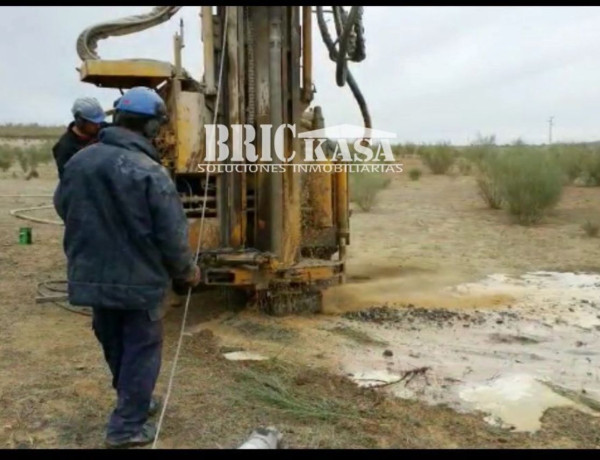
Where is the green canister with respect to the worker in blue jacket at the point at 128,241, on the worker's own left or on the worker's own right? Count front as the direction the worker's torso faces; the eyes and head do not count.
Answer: on the worker's own left

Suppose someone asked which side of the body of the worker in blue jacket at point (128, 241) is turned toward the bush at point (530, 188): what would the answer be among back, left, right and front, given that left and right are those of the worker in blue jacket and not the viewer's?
front

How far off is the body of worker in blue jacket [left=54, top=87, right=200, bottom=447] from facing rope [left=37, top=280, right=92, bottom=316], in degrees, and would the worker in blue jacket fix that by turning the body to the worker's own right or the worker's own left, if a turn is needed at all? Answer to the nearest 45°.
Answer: approximately 45° to the worker's own left

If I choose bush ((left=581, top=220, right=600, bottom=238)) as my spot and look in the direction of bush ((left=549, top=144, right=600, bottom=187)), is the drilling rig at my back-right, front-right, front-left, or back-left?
back-left

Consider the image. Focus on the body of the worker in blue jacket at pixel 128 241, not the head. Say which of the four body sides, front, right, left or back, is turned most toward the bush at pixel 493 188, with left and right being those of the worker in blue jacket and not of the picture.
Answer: front

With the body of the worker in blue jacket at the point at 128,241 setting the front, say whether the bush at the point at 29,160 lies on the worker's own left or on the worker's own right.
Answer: on the worker's own left

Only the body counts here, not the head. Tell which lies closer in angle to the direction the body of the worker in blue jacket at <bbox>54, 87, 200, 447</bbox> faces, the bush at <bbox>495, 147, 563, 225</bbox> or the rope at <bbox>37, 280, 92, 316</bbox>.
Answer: the bush

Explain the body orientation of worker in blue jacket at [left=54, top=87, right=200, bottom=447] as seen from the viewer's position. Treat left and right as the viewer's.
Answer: facing away from the viewer and to the right of the viewer
